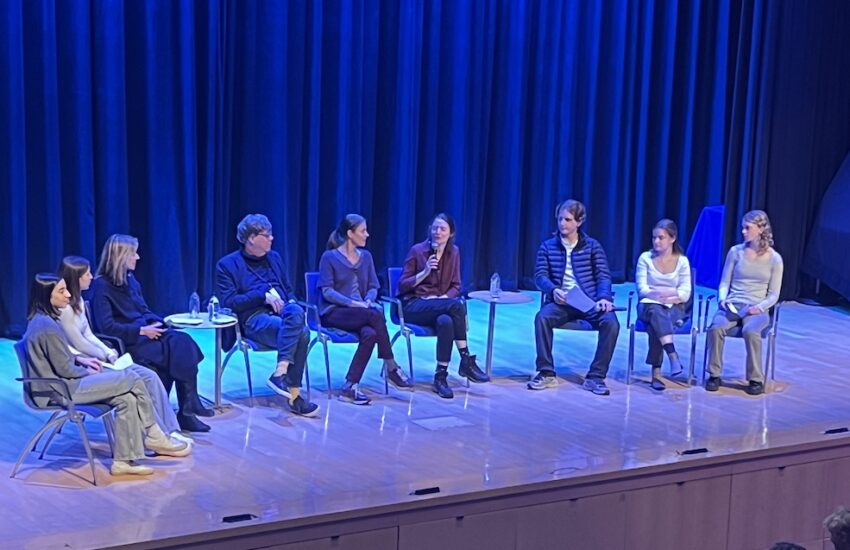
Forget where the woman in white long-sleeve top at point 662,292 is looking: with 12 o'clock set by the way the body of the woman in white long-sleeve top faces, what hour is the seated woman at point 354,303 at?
The seated woman is roughly at 2 o'clock from the woman in white long-sleeve top.

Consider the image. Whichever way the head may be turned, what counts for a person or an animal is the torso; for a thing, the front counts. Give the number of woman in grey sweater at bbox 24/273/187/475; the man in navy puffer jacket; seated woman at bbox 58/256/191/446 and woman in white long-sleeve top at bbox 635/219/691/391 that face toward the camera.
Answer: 2

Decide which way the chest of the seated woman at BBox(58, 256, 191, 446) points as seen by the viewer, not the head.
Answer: to the viewer's right

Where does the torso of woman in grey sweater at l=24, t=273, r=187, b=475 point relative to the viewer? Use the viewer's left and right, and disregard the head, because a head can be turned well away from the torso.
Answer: facing to the right of the viewer

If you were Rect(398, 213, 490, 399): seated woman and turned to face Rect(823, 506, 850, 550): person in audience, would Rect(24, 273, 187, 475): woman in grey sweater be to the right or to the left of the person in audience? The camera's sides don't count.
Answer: right

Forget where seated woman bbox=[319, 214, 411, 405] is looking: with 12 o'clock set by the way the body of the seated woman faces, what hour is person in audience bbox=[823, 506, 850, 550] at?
The person in audience is roughly at 1 o'clock from the seated woman.

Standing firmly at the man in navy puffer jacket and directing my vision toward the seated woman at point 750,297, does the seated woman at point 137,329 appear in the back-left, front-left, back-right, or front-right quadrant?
back-right

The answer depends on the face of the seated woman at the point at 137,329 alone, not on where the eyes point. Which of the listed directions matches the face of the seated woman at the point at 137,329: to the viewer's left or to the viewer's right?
to the viewer's right

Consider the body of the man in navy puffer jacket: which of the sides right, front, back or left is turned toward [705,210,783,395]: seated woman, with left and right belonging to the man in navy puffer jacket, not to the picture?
left
